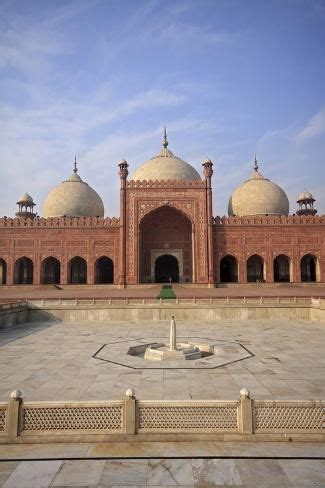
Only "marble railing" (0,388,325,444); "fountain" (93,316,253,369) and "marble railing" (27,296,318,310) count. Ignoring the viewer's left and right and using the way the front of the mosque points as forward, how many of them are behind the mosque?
0

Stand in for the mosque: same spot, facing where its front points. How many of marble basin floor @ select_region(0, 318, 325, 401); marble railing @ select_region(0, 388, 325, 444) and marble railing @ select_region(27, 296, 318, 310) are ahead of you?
3

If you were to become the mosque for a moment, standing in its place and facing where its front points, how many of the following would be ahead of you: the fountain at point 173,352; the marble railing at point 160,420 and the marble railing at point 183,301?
3

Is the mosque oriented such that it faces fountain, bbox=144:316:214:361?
yes

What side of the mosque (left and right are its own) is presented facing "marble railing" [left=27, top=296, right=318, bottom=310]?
front

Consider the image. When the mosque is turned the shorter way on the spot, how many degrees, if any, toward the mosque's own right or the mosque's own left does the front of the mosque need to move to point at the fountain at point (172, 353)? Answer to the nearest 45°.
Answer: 0° — it already faces it

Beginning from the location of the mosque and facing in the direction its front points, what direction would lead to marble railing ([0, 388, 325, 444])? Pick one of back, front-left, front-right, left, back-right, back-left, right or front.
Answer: front

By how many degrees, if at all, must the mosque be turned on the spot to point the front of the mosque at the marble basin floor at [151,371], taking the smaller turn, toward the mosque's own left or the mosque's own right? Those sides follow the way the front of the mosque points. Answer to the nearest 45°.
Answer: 0° — it already faces it

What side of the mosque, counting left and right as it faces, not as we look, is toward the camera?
front
